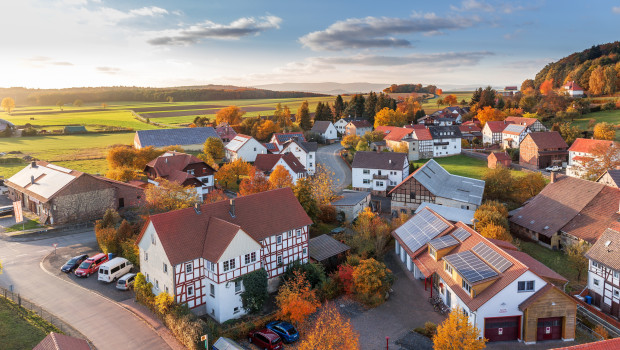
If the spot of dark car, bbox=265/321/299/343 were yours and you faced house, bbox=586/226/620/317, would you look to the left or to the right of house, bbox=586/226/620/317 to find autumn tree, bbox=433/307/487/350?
right

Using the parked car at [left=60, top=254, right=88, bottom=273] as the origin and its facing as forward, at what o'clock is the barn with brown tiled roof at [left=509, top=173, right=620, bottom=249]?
The barn with brown tiled roof is roughly at 8 o'clock from the parked car.

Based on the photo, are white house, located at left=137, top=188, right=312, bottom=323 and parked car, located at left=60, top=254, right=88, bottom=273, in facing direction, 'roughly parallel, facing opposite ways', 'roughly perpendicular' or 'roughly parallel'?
roughly perpendicular

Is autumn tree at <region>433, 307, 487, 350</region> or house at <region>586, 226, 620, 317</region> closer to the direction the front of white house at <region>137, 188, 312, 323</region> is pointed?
the autumn tree

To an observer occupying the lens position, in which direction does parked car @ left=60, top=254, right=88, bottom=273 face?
facing the viewer and to the left of the viewer

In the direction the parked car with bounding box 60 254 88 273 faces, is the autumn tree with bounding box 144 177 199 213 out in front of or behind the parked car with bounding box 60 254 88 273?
behind

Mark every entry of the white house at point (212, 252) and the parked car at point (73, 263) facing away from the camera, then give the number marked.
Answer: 0

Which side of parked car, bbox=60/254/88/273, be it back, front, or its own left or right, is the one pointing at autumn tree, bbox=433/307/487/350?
left

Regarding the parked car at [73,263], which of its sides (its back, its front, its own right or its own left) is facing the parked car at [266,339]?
left
